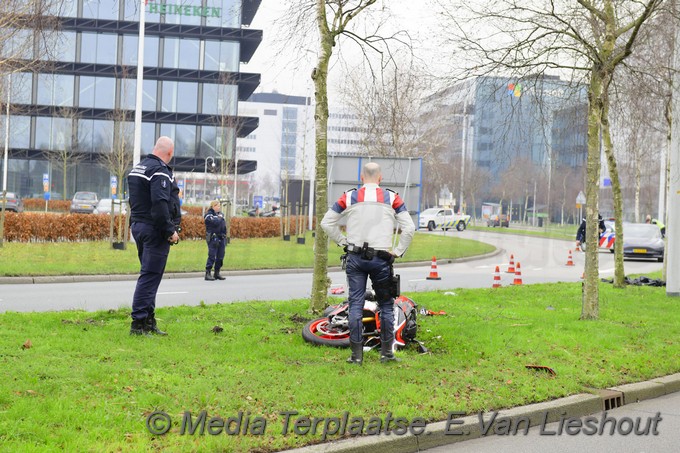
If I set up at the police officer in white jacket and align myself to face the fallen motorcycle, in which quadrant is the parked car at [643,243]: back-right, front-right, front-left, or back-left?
front-right

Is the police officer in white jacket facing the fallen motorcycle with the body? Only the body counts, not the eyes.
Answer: yes

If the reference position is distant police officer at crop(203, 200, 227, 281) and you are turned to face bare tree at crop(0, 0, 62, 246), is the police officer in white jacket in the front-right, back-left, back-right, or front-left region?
back-left

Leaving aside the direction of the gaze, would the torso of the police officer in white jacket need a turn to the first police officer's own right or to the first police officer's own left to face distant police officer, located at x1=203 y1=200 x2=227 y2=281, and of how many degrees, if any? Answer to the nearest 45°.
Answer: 0° — they already face them

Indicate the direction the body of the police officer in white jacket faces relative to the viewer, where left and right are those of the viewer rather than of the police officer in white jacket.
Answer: facing away from the viewer

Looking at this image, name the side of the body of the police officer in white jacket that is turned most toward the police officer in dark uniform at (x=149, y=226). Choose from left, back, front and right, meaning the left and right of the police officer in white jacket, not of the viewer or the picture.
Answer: left

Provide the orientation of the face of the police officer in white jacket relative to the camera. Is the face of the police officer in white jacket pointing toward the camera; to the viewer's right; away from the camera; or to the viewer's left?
away from the camera

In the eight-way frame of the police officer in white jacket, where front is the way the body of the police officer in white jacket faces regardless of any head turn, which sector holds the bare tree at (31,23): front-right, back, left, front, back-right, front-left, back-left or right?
front-left

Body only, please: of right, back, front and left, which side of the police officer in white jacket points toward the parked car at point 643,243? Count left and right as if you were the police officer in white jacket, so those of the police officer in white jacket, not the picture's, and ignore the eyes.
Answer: front

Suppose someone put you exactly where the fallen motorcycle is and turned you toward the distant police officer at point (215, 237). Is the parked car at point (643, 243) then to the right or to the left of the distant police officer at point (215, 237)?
right
